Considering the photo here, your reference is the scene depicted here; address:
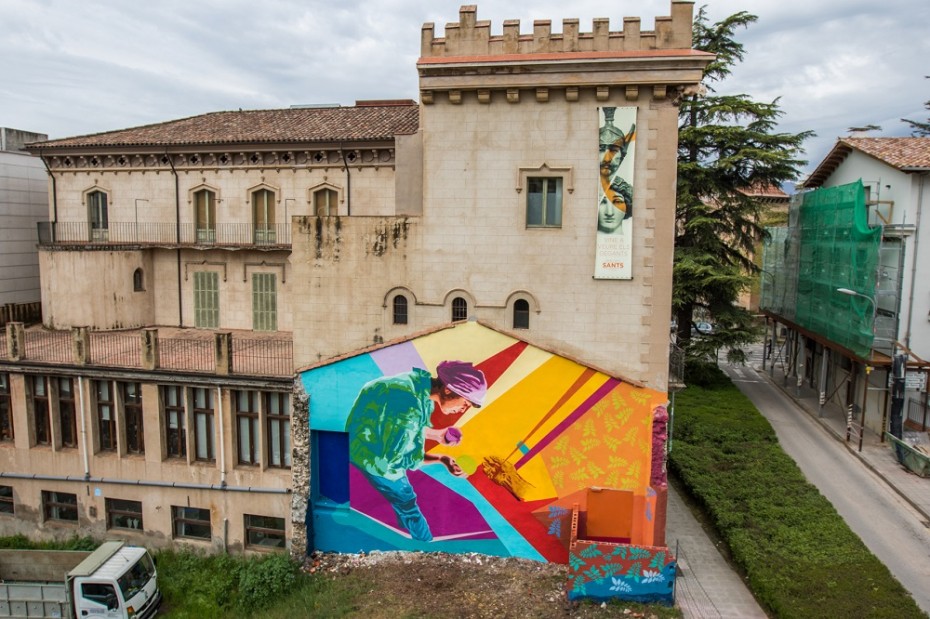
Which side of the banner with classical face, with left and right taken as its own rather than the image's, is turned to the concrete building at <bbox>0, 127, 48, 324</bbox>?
right

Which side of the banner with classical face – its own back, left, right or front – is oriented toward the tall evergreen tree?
back

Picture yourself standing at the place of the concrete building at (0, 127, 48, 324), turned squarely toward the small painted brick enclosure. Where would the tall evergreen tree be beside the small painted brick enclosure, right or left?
left

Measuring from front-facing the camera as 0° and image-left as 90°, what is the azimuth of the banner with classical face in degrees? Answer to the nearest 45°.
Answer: approximately 0°

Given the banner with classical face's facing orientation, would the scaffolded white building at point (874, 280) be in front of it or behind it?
behind
